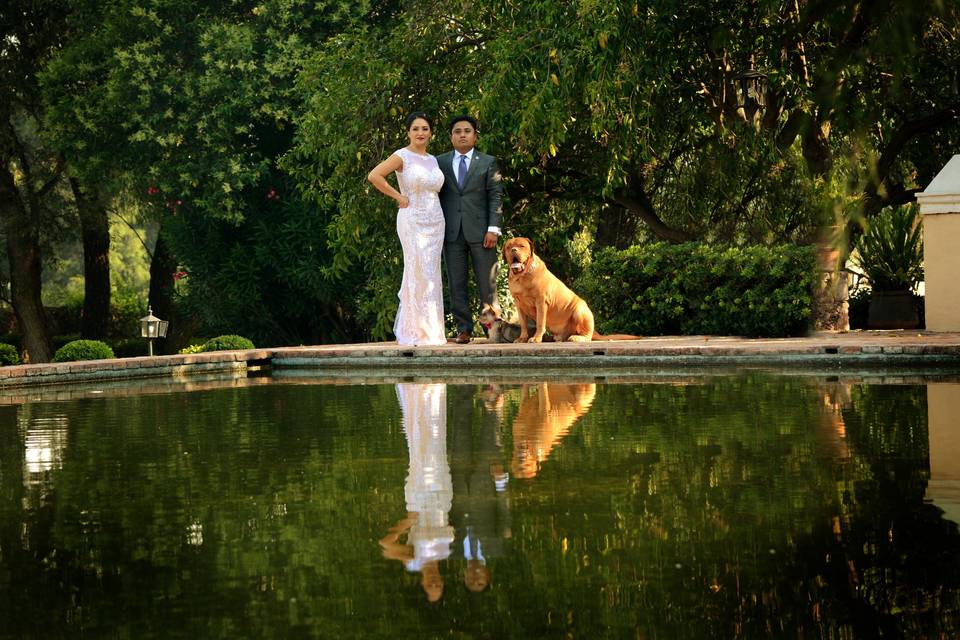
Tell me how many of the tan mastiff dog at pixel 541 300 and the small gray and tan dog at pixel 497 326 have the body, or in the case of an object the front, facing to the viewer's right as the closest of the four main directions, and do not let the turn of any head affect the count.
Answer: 0

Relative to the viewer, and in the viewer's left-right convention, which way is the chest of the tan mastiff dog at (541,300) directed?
facing the viewer and to the left of the viewer

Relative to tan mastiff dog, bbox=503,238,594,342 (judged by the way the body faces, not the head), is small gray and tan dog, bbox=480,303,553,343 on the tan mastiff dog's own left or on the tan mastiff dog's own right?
on the tan mastiff dog's own right

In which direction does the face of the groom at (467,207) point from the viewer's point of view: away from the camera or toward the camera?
toward the camera

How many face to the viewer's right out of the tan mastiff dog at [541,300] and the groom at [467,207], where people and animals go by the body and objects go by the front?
0

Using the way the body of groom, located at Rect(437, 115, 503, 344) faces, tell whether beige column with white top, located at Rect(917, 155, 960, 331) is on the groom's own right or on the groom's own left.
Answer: on the groom's own left

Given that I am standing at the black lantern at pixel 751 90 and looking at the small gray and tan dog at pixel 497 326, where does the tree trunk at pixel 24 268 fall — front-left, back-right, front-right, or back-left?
front-right

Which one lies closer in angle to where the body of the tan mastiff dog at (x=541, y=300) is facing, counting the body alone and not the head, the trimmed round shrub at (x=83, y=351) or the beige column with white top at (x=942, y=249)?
the trimmed round shrub

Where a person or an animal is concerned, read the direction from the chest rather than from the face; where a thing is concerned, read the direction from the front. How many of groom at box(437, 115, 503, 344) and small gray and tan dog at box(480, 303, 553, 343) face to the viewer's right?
0

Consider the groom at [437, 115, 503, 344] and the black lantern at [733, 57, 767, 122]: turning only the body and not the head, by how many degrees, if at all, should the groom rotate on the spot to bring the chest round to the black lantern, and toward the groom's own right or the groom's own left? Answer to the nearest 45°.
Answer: approximately 135° to the groom's own left

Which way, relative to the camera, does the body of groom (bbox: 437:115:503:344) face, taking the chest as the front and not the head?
toward the camera
